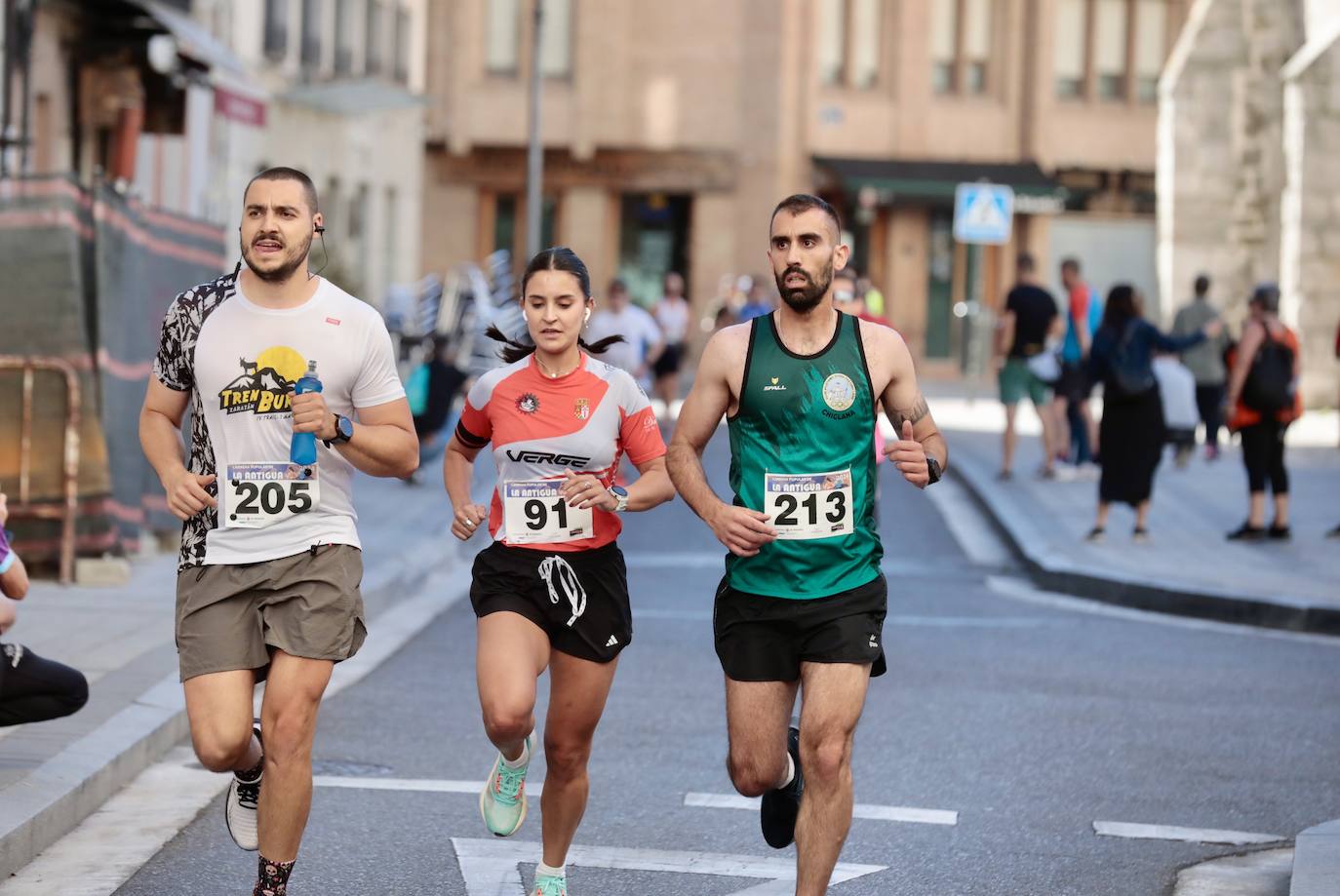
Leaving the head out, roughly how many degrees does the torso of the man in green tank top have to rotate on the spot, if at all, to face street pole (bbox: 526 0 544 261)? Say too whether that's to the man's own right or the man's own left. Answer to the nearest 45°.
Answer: approximately 180°

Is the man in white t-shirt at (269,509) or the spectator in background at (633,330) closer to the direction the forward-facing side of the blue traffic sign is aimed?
the man in white t-shirt

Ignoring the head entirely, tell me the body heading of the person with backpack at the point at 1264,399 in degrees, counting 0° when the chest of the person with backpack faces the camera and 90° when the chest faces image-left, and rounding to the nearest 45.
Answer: approximately 135°

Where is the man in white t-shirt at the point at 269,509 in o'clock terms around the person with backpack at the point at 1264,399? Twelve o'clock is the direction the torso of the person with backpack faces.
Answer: The man in white t-shirt is roughly at 8 o'clock from the person with backpack.

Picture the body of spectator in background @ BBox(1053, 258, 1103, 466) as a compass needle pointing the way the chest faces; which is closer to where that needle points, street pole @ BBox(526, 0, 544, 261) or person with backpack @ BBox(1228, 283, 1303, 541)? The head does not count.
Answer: the street pole

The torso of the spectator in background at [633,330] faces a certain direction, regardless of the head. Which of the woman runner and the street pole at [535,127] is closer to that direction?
the woman runner

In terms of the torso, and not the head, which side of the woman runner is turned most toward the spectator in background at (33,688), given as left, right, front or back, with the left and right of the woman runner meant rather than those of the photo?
right

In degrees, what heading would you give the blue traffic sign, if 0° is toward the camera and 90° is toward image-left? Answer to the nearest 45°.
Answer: approximately 0°

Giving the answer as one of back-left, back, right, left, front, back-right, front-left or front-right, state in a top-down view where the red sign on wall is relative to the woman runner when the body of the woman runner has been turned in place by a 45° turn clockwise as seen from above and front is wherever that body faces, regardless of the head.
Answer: back-right
